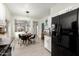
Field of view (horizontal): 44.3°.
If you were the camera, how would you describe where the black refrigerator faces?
facing the viewer and to the left of the viewer
